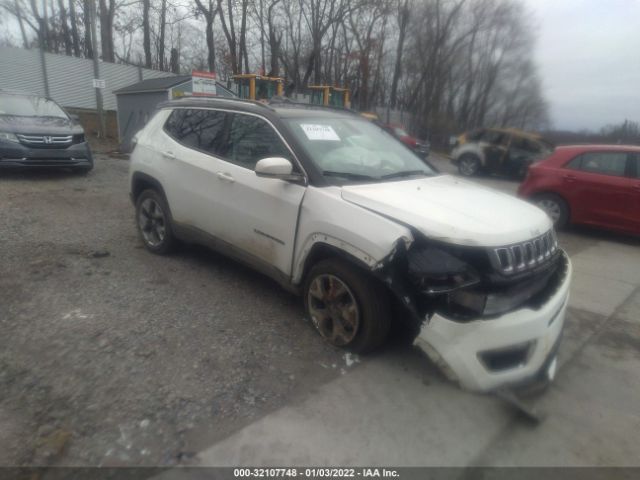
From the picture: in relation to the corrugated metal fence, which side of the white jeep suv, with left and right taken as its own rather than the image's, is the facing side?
back

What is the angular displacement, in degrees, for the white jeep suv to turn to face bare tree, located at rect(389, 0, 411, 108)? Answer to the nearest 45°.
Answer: approximately 135° to its left

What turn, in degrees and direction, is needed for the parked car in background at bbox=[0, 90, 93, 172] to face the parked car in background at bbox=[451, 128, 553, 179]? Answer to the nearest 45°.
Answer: approximately 45° to its left

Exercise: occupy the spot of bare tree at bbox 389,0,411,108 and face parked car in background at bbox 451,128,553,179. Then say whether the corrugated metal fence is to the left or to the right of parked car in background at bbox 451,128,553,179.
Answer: right

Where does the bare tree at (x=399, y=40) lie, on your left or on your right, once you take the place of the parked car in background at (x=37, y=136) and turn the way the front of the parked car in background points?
on your left

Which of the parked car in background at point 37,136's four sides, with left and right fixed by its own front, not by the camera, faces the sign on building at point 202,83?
left

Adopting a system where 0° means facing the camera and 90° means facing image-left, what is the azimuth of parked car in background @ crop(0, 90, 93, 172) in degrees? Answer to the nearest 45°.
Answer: approximately 315°

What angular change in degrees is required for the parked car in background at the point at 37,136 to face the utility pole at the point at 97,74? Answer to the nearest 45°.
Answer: approximately 135° to its left
